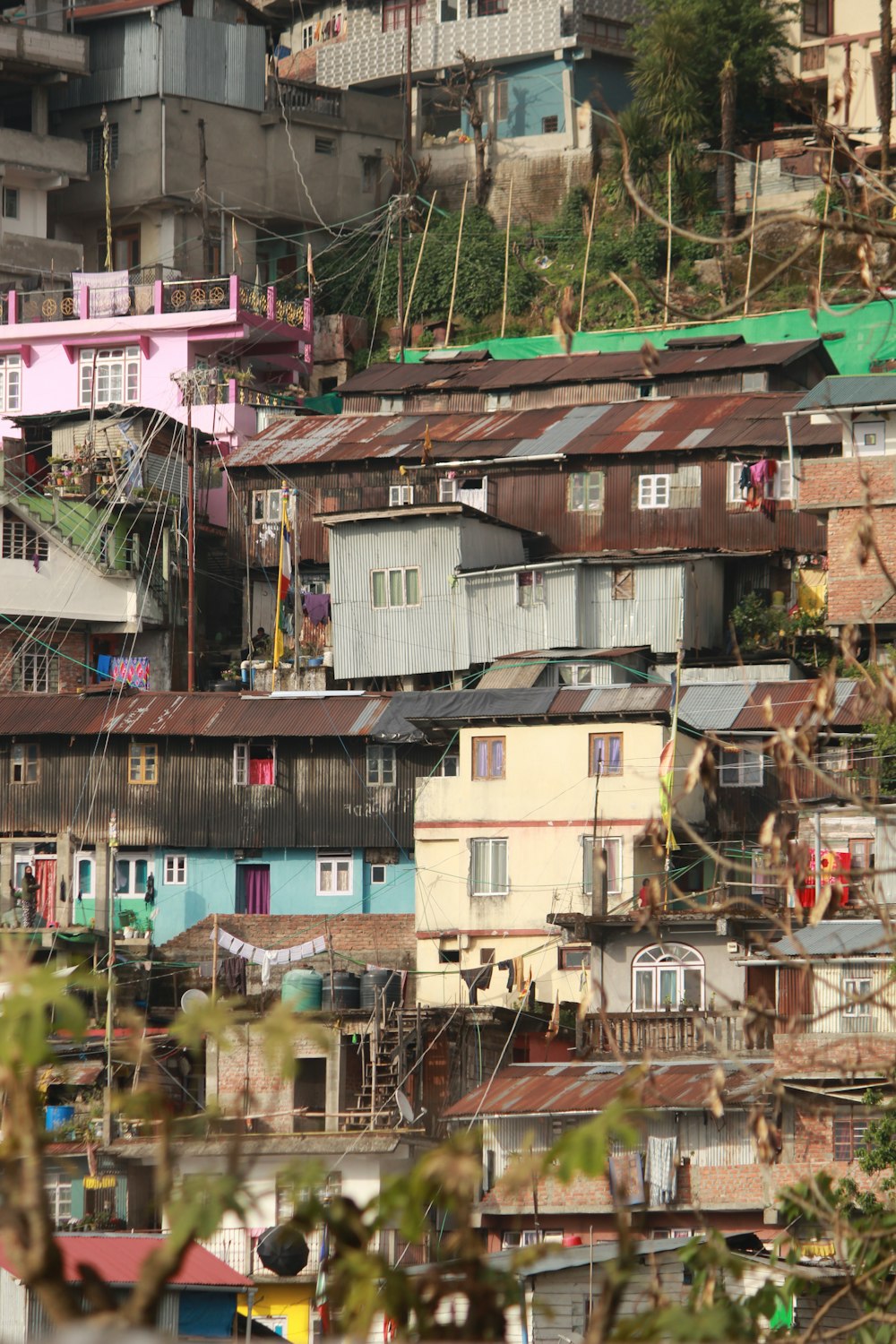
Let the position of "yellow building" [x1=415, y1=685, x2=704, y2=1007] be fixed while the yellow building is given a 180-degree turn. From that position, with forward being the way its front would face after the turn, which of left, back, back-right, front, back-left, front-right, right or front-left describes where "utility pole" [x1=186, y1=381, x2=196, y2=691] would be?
front-left

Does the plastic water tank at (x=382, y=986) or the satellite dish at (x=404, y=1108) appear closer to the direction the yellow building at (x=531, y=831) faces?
the satellite dish

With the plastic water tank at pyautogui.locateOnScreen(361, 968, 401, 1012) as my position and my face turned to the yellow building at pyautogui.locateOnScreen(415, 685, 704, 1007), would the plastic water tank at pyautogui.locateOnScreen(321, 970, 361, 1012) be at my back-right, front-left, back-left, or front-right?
back-left

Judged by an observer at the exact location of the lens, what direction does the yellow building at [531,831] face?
facing the viewer

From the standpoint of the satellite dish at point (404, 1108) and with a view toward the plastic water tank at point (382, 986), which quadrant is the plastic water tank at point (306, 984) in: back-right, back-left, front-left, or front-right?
front-left

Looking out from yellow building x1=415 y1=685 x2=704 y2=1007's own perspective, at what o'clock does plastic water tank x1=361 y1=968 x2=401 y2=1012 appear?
The plastic water tank is roughly at 2 o'clock from the yellow building.

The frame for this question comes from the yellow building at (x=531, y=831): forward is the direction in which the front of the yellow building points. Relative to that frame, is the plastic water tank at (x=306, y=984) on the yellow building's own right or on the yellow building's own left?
on the yellow building's own right
